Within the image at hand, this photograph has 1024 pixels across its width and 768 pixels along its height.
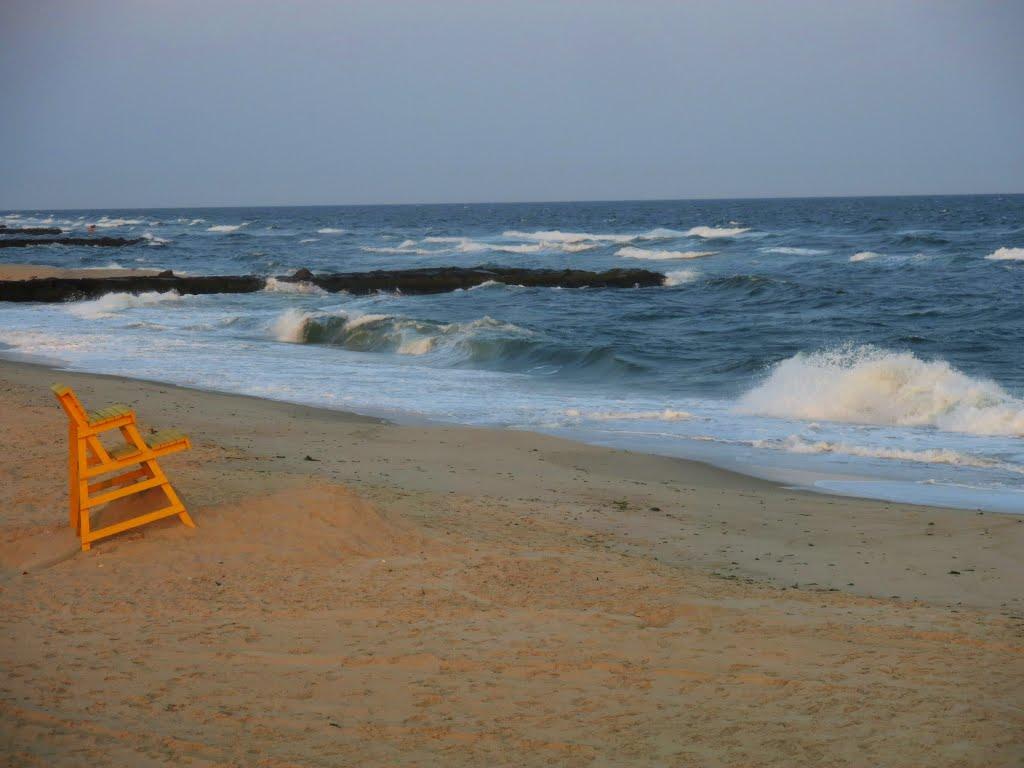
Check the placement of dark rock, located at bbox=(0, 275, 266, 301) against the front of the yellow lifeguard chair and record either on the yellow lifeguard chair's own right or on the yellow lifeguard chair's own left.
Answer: on the yellow lifeguard chair's own left

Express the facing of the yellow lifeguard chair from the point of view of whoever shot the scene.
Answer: facing away from the viewer and to the right of the viewer

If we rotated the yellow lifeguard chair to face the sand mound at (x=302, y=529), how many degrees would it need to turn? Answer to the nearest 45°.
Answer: approximately 45° to its right
